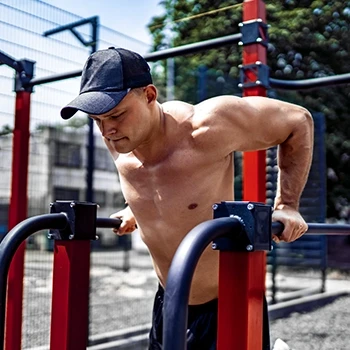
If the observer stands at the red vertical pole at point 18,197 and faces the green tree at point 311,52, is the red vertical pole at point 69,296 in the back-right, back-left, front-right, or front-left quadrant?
back-right

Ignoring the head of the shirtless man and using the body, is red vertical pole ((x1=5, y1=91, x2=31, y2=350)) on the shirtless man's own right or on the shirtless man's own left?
on the shirtless man's own right

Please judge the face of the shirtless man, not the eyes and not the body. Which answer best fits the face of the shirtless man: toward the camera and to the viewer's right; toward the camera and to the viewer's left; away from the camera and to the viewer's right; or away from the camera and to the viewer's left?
toward the camera and to the viewer's left

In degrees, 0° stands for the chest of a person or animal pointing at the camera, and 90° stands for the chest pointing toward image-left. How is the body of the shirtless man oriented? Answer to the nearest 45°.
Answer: approximately 45°

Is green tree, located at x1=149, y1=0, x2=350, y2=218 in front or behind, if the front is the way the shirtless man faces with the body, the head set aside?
behind

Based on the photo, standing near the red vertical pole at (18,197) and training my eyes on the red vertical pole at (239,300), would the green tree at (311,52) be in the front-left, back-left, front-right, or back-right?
back-left
